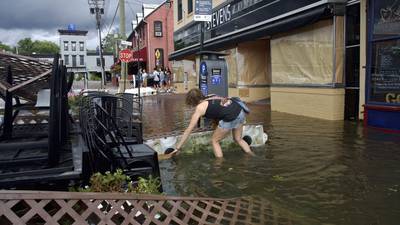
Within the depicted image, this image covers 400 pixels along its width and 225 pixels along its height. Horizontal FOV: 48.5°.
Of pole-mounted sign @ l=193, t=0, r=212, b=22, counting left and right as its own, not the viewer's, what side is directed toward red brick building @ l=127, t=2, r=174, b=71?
back

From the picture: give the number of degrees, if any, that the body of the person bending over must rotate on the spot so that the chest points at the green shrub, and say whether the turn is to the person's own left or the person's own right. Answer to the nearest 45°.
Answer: approximately 90° to the person's own left

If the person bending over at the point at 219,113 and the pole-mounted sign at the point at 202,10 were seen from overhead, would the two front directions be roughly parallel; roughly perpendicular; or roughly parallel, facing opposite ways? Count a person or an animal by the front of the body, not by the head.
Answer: roughly perpendicular

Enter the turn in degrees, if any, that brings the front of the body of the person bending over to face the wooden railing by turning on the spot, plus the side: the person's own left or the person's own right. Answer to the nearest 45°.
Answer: approximately 90° to the person's own left

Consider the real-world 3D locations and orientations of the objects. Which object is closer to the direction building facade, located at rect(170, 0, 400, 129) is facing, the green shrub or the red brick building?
the green shrub

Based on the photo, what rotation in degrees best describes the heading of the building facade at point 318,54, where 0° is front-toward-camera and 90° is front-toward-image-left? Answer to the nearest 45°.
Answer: approximately 45°

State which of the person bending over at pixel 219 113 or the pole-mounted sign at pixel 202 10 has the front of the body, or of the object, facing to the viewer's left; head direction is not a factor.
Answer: the person bending over

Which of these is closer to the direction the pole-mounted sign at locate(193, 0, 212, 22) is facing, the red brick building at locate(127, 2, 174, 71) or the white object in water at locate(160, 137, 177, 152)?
the white object in water

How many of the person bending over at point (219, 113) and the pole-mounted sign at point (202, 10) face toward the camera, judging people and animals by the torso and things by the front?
1

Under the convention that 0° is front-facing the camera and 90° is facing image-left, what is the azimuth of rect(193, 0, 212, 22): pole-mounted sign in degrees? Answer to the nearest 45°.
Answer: approximately 0°

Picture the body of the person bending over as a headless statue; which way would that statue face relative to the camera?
to the viewer's left
